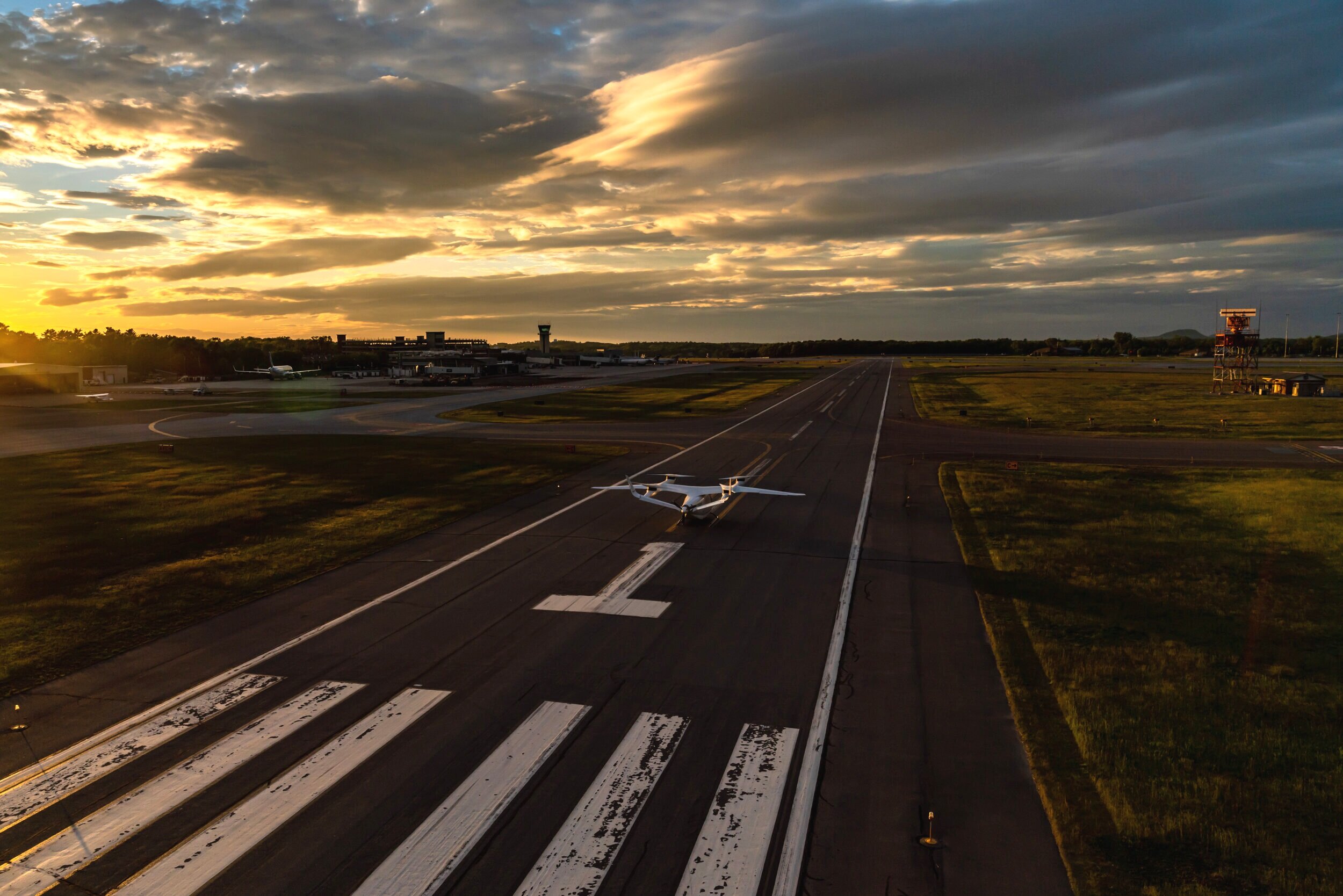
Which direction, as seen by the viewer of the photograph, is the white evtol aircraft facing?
facing away from the viewer
